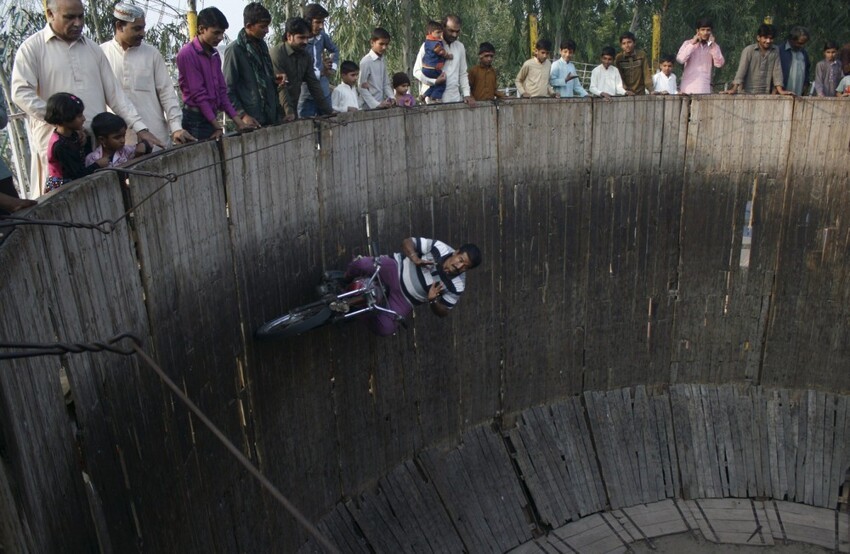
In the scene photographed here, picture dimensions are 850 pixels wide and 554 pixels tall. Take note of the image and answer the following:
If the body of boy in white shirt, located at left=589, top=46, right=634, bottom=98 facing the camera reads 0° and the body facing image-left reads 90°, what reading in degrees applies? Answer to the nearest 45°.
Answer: approximately 0°

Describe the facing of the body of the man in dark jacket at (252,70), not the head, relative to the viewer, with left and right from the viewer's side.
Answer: facing the viewer and to the right of the viewer

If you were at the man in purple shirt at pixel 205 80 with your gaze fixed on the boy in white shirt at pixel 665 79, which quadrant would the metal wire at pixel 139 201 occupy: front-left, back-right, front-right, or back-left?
back-right

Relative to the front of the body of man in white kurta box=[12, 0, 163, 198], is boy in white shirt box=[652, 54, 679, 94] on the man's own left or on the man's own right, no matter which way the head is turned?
on the man's own left

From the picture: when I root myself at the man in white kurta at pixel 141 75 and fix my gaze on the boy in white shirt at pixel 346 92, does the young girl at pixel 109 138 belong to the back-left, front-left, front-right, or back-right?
back-right

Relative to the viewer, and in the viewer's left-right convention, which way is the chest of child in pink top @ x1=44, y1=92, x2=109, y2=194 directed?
facing to the right of the viewer

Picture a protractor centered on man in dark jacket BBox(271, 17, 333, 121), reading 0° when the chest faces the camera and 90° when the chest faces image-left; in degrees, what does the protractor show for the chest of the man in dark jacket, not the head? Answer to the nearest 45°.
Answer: approximately 315°

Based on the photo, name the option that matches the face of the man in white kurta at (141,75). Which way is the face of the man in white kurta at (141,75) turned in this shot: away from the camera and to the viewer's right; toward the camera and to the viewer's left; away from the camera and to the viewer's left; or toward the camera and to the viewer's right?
toward the camera and to the viewer's right

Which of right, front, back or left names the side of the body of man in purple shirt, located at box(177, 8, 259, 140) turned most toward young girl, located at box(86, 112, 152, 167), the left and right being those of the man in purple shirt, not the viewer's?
right
